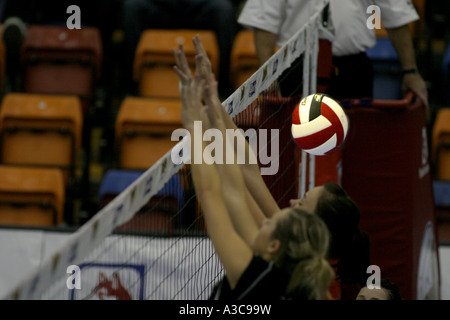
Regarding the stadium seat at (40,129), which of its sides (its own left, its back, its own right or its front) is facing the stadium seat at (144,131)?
left

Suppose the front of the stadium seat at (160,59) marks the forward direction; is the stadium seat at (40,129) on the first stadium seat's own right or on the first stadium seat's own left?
on the first stadium seat's own right

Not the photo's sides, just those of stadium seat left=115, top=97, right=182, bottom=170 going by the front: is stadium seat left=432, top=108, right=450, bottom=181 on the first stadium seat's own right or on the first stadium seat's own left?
on the first stadium seat's own left

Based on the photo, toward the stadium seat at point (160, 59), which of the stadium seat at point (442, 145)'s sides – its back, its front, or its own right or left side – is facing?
right

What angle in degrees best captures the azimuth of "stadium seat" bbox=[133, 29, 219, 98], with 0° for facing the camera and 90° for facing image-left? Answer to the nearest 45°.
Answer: approximately 0°

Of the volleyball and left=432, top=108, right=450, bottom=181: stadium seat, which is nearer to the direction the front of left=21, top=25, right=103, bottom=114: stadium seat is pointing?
the volleyball
